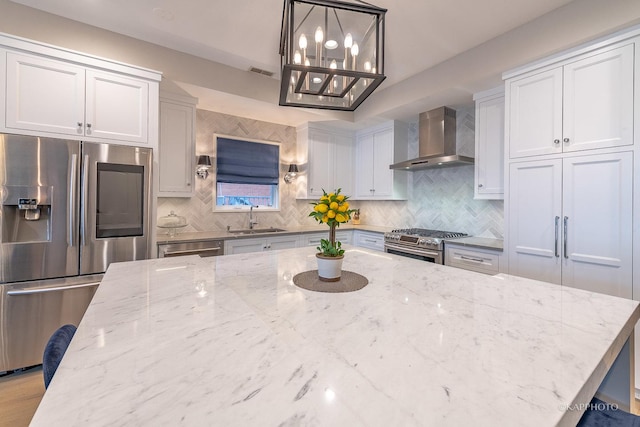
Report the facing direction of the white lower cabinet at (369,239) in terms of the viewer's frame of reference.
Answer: facing the viewer and to the left of the viewer

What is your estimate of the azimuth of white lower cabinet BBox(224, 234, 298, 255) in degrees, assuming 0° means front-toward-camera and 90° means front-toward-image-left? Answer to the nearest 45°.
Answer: approximately 315°

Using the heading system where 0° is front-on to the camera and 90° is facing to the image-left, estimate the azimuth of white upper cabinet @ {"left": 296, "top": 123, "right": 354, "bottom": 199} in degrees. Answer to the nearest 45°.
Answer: approximately 315°

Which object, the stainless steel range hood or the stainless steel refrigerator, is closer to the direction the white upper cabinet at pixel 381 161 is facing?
the stainless steel refrigerator

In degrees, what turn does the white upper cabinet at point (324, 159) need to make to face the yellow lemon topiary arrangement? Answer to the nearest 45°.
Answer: approximately 45° to its right

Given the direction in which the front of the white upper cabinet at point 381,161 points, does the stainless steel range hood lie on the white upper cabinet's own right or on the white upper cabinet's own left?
on the white upper cabinet's own left

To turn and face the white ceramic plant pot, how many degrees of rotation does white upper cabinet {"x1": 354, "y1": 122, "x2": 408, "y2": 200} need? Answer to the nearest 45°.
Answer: approximately 45° to its left

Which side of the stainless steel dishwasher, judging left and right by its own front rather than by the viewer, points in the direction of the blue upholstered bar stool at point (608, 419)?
front

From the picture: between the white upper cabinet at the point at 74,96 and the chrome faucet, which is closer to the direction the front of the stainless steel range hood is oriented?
the white upper cabinet

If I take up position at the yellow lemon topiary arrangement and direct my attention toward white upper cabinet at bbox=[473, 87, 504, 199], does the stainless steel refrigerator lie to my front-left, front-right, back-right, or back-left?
back-left

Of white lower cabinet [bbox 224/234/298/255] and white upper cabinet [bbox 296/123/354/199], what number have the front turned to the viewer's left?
0

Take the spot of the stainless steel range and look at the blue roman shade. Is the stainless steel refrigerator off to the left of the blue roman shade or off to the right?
left

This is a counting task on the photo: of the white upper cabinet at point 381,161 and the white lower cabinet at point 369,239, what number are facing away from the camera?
0
